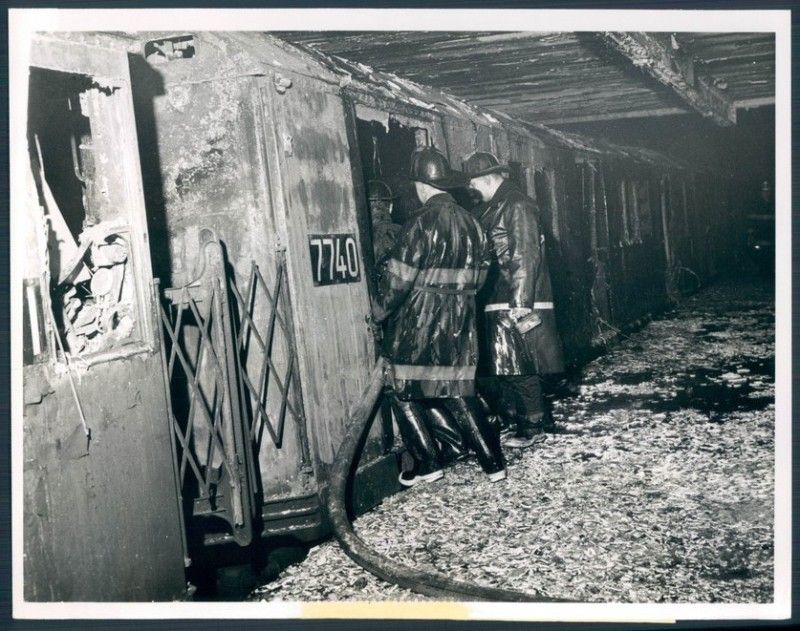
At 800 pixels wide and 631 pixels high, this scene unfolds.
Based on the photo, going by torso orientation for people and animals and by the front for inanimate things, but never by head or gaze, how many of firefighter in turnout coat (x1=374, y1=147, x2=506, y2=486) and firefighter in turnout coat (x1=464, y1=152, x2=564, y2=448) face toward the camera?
0

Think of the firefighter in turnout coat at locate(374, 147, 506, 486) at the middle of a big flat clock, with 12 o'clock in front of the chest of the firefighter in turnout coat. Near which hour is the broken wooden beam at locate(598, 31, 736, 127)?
The broken wooden beam is roughly at 3 o'clock from the firefighter in turnout coat.

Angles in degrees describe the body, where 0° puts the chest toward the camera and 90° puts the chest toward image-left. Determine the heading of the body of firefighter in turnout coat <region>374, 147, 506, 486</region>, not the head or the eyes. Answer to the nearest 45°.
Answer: approximately 135°

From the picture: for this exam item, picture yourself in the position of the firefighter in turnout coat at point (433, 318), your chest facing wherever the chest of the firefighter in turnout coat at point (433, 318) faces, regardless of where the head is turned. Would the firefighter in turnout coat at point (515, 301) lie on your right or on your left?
on your right

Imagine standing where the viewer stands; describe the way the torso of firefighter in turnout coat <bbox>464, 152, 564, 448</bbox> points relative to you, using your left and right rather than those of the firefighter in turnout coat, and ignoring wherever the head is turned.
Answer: facing to the left of the viewer

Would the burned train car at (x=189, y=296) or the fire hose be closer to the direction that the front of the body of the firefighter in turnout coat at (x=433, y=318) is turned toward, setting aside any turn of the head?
the burned train car

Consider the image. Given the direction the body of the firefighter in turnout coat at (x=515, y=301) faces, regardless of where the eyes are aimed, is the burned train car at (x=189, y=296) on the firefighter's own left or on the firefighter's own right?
on the firefighter's own left
